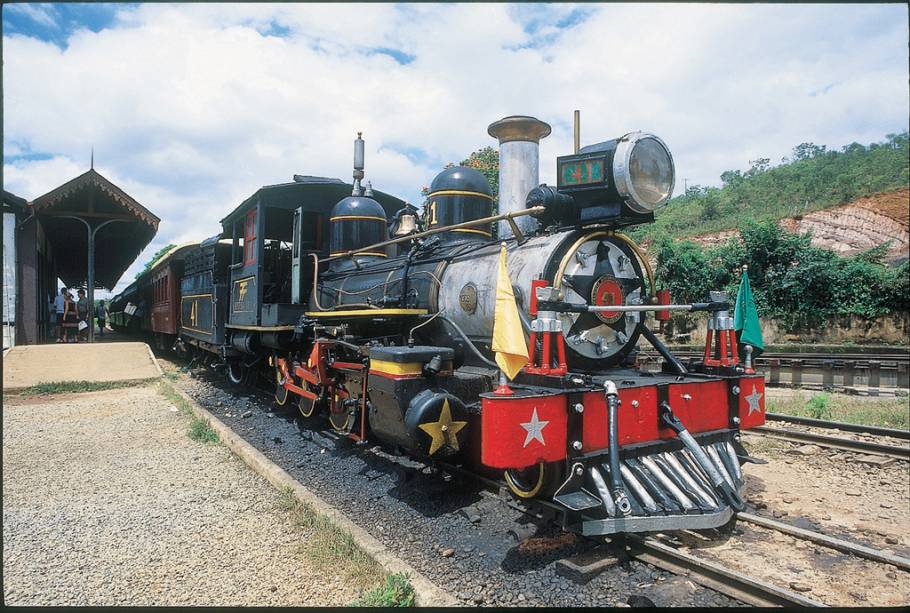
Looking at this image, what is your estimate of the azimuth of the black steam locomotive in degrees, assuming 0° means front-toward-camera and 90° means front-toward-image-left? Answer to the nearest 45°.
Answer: approximately 315°

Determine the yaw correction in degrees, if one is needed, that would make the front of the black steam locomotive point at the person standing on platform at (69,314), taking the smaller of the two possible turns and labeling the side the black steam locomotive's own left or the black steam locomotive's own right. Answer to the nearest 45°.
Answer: approximately 180°

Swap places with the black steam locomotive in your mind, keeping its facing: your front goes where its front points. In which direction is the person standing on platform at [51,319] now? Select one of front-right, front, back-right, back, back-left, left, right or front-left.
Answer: back

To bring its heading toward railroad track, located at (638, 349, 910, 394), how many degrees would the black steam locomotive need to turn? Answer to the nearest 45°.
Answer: approximately 90° to its left

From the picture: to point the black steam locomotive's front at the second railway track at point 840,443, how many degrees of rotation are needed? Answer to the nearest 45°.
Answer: approximately 90° to its left

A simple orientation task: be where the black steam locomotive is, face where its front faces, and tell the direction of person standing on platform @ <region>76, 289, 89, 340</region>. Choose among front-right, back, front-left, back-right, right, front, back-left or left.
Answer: back

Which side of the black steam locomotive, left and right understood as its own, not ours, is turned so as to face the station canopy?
back

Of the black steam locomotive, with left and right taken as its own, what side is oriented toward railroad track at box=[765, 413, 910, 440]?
left

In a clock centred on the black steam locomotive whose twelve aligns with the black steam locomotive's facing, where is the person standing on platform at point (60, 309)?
The person standing on platform is roughly at 6 o'clock from the black steam locomotive.

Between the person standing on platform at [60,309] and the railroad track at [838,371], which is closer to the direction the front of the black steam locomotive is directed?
the railroad track
